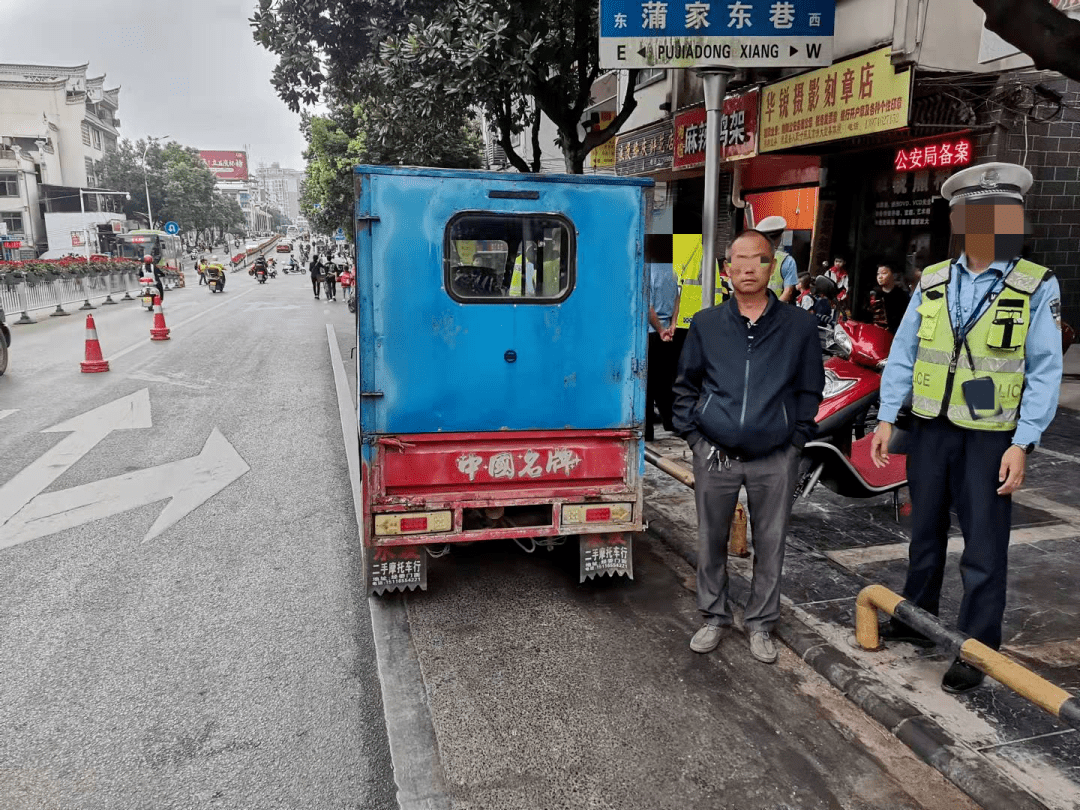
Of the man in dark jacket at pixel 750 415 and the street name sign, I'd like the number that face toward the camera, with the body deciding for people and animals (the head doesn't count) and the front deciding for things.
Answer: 2

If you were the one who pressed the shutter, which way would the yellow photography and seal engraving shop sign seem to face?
facing the viewer and to the left of the viewer

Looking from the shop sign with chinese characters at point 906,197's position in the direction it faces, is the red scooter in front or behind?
in front

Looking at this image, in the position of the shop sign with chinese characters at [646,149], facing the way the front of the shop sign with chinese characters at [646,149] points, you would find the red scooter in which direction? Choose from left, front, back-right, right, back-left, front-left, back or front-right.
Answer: front-left

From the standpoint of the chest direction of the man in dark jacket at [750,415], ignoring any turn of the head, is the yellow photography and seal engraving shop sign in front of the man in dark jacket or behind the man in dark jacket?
behind

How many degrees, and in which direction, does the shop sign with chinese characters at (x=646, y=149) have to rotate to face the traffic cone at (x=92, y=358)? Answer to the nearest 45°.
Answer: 0° — it already faces it

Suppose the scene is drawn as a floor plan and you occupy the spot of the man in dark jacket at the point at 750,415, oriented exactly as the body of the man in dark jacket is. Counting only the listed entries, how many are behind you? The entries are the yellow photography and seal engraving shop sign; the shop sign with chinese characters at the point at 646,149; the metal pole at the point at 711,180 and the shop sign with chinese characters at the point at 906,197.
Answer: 4

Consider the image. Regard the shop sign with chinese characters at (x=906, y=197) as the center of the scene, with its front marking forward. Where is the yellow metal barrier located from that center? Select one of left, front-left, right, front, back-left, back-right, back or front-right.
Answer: front-left
